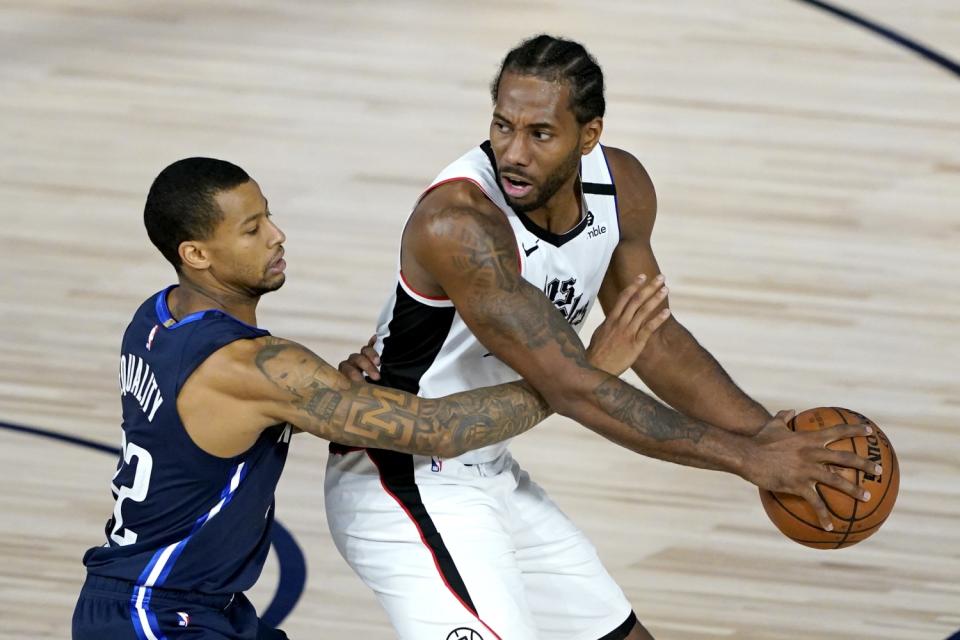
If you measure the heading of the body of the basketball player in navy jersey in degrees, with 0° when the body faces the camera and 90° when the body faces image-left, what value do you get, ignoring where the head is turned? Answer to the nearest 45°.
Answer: approximately 270°

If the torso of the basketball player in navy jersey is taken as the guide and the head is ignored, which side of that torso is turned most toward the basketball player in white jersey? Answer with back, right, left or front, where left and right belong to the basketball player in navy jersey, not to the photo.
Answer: front

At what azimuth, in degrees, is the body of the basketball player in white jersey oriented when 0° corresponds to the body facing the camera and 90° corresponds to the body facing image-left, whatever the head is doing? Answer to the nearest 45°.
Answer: approximately 315°

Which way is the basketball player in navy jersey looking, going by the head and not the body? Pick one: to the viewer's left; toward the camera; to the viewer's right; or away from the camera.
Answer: to the viewer's right

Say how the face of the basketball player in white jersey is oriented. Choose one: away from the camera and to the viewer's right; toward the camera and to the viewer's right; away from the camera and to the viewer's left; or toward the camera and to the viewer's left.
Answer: toward the camera and to the viewer's left

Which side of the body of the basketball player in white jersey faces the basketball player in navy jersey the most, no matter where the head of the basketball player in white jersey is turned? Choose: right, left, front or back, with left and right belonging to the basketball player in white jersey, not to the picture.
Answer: right
